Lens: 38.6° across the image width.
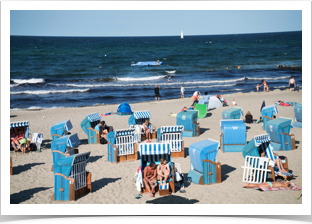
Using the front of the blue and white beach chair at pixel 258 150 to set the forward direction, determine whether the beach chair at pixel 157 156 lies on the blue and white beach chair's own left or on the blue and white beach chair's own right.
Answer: on the blue and white beach chair's own right

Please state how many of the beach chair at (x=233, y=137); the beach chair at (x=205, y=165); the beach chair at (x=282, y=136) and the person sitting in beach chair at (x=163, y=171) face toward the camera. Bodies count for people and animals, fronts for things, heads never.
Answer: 1

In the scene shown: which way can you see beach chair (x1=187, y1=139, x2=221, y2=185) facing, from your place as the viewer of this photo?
facing away from the viewer and to the right of the viewer

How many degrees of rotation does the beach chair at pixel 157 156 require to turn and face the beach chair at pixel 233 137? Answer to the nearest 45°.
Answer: approximately 135° to its left

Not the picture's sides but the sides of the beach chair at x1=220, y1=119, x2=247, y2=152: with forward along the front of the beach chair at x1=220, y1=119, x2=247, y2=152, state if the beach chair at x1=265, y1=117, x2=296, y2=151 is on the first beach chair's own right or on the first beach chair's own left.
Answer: on the first beach chair's own right

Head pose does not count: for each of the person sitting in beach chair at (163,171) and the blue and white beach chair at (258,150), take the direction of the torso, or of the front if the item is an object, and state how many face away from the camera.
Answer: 0

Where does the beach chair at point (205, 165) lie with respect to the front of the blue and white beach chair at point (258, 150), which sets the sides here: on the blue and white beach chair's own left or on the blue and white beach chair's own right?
on the blue and white beach chair's own right

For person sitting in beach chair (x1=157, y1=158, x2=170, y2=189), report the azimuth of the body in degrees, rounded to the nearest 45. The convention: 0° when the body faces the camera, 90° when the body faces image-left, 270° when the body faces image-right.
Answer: approximately 0°

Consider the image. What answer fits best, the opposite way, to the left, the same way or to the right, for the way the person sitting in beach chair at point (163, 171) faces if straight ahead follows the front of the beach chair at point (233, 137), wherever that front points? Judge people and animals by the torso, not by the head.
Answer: the opposite way

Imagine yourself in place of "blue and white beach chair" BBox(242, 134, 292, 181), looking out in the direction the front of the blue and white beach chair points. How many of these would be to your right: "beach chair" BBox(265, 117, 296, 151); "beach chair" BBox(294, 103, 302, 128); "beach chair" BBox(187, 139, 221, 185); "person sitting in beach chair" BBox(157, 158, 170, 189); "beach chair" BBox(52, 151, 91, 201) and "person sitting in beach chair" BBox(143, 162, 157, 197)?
4

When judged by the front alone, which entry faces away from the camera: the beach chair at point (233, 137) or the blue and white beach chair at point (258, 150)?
the beach chair
